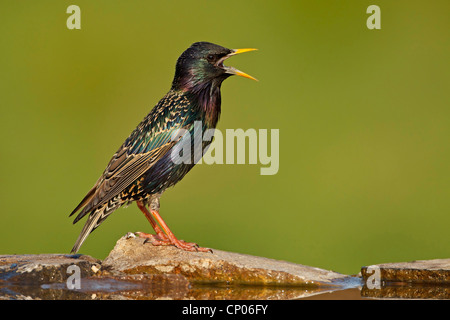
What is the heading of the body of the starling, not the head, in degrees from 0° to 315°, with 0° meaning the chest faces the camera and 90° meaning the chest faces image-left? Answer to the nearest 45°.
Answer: approximately 270°
